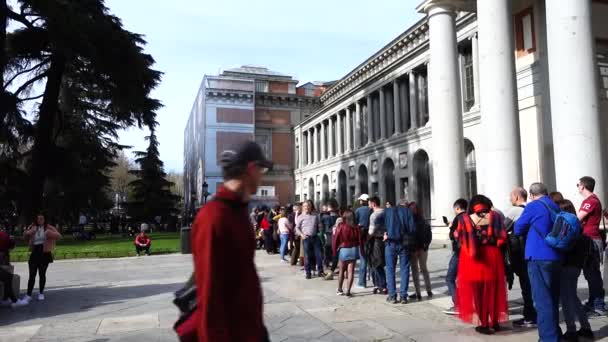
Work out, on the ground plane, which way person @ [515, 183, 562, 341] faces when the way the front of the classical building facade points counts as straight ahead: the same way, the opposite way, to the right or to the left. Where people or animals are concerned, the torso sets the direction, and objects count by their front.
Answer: to the right

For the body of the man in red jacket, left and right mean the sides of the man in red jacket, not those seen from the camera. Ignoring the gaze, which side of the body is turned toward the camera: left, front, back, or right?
right

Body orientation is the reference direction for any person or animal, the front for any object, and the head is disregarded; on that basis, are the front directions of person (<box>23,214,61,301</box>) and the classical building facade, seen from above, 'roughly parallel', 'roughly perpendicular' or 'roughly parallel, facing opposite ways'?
roughly perpendicular

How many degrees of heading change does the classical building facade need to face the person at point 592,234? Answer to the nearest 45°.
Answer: approximately 45° to its left

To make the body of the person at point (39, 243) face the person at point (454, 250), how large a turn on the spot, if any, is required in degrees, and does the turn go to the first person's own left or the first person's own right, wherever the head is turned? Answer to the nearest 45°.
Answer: approximately 45° to the first person's own left

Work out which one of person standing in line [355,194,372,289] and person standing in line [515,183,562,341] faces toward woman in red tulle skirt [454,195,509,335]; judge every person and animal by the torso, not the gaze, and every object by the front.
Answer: person standing in line [515,183,562,341]

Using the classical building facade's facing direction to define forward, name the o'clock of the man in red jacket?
The man in red jacket is roughly at 11 o'clock from the classical building facade.

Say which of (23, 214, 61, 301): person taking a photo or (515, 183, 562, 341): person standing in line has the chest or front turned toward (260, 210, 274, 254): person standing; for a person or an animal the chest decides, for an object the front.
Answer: (515, 183, 562, 341): person standing in line

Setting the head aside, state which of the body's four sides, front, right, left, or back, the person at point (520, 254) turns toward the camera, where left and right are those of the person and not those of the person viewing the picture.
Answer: left
